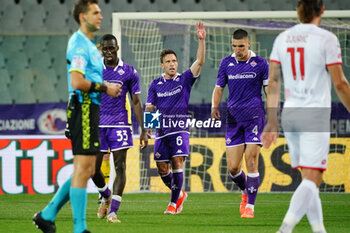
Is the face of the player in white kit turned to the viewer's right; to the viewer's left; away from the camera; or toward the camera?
away from the camera

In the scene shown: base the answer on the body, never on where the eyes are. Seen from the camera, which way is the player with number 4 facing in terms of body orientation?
toward the camera

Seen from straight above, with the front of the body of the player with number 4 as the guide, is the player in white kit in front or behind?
in front
